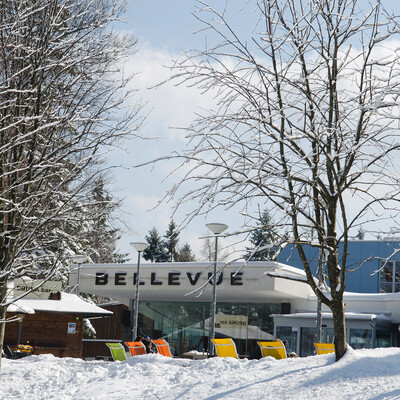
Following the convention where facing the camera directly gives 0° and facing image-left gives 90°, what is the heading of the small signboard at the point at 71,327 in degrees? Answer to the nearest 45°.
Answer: approximately 0°

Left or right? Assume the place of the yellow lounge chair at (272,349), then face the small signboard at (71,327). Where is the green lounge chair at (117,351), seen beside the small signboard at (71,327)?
left
